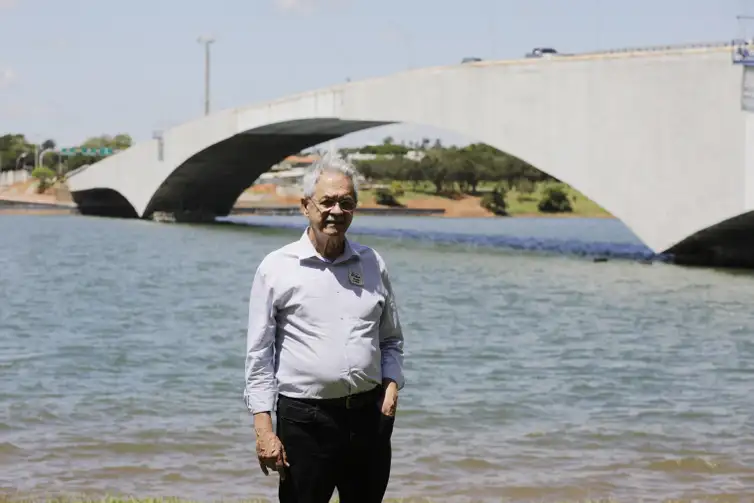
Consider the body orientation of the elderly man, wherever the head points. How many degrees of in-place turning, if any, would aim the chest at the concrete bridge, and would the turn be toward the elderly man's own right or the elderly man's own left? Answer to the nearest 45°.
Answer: approximately 135° to the elderly man's own left

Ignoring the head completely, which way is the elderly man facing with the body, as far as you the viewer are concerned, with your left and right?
facing the viewer and to the right of the viewer
